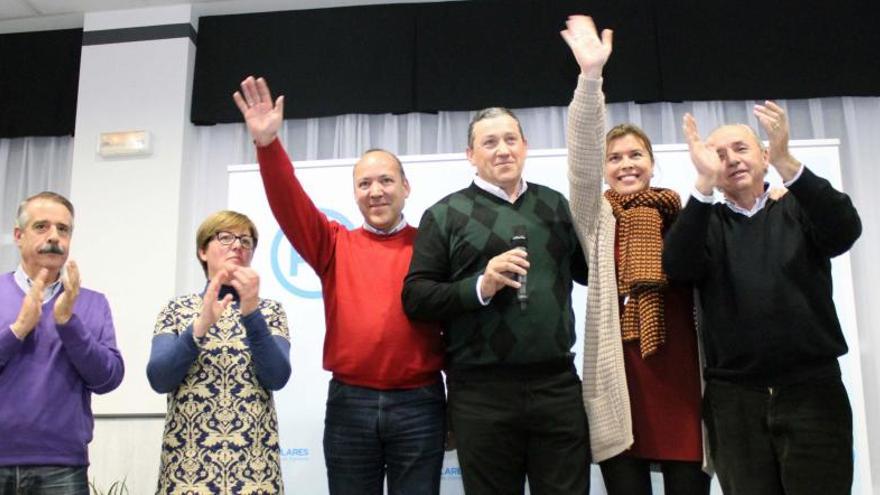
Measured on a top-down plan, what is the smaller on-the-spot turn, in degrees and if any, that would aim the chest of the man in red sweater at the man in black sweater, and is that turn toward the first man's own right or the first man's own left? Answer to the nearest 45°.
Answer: approximately 90° to the first man's own left

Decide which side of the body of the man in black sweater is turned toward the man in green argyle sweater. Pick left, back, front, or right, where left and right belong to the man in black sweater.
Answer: right

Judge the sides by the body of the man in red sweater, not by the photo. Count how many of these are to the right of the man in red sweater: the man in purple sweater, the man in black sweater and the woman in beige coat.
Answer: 1

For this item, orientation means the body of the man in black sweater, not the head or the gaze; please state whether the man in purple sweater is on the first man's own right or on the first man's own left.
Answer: on the first man's own right

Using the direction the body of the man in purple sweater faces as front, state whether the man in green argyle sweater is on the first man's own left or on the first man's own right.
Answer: on the first man's own left

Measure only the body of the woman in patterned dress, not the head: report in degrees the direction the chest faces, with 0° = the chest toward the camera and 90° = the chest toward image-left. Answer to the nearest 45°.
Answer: approximately 0°
